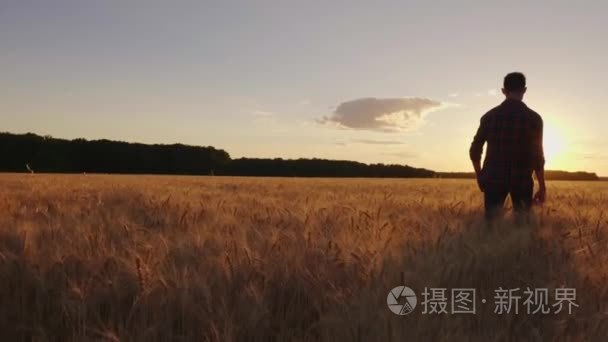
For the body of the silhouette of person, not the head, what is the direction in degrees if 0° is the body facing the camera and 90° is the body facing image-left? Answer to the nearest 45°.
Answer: approximately 180°
